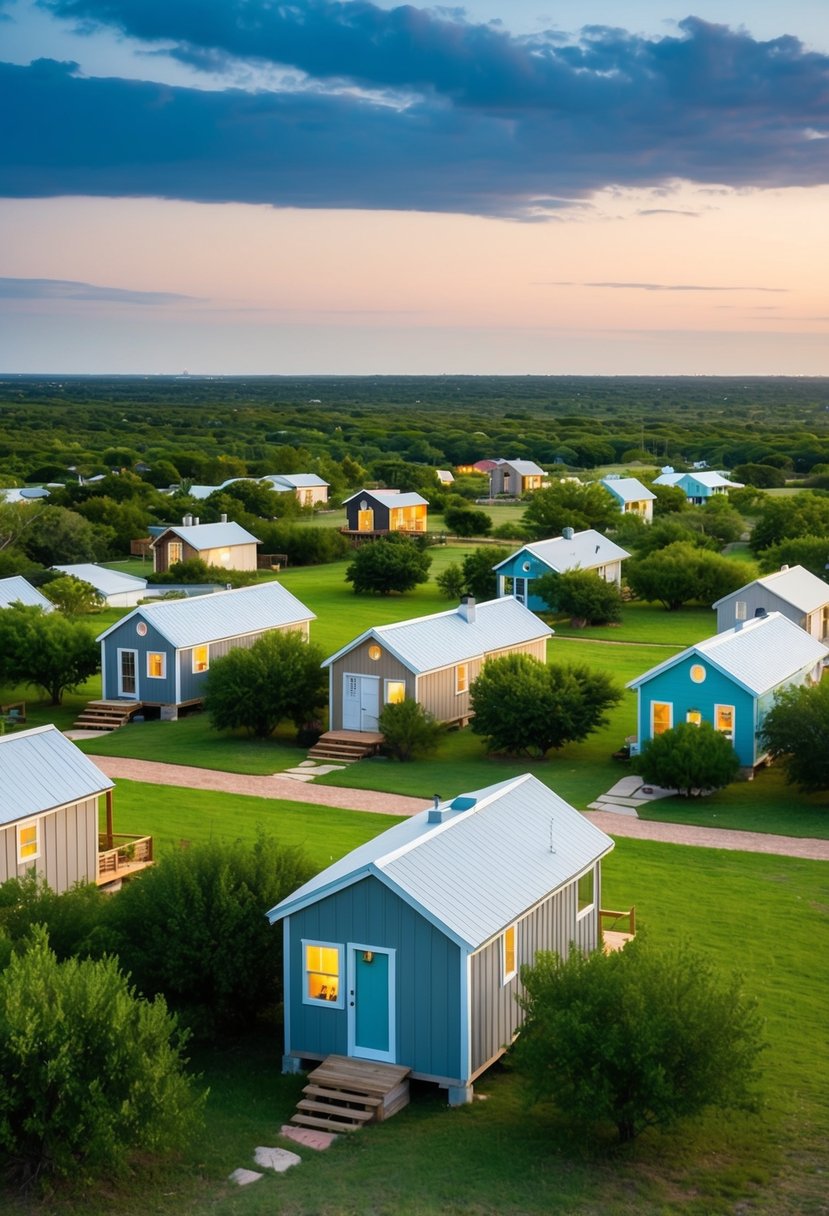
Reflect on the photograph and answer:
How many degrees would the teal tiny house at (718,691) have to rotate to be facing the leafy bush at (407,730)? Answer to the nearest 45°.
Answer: approximately 45° to its right

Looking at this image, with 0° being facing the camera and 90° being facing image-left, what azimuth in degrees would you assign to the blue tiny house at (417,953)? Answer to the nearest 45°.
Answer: approximately 45°

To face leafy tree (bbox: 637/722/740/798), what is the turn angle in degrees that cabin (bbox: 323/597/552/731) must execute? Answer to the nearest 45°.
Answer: approximately 90° to its left

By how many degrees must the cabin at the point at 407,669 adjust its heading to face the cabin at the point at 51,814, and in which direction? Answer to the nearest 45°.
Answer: approximately 45° to its left

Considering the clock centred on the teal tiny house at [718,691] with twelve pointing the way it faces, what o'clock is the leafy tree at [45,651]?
The leafy tree is roughly at 2 o'clock from the teal tiny house.

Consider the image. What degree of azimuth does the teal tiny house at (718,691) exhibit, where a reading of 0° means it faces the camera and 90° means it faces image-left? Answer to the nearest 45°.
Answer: approximately 45°

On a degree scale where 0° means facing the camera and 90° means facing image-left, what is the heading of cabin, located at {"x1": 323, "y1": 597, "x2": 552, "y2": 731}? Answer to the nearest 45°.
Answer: approximately 45°
